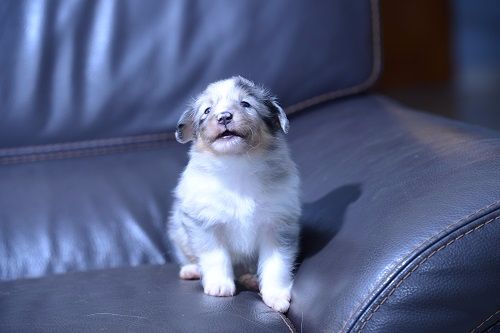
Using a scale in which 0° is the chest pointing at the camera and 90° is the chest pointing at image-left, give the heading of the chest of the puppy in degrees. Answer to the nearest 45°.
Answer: approximately 0°
